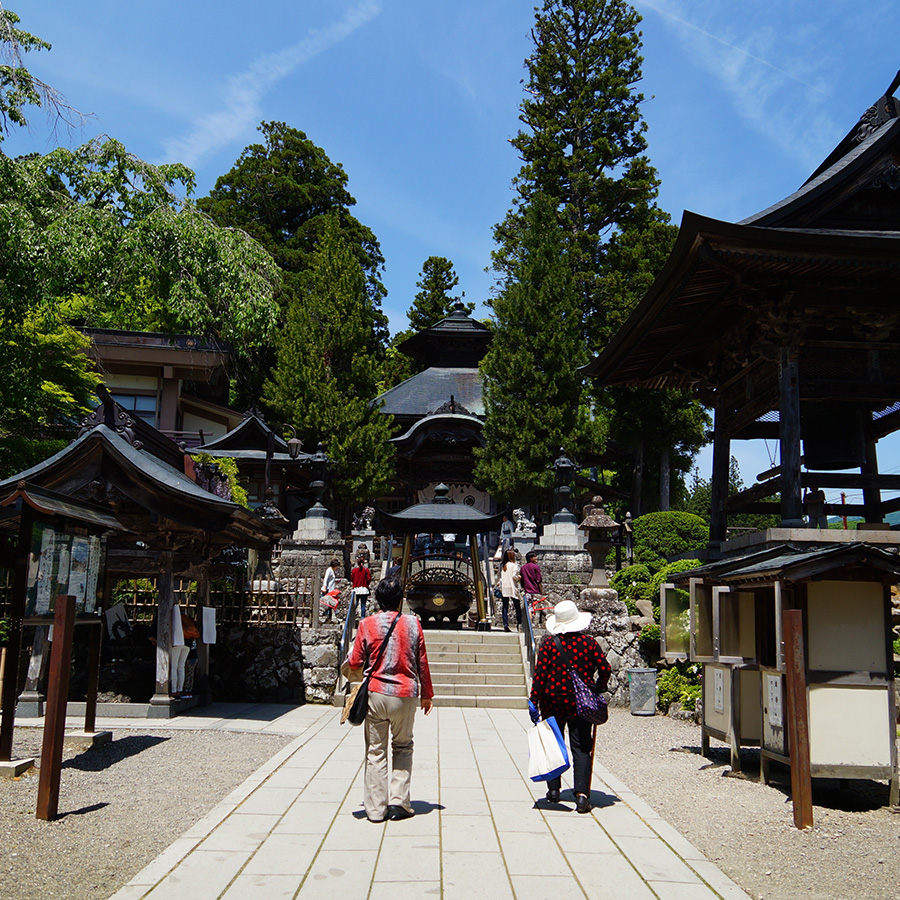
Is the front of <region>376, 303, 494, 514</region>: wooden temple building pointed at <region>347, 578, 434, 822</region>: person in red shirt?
yes

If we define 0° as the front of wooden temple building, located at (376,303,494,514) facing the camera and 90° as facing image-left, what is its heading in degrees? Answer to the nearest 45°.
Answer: approximately 0°

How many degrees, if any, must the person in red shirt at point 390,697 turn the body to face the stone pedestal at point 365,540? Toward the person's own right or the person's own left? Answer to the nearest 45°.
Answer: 0° — they already face it

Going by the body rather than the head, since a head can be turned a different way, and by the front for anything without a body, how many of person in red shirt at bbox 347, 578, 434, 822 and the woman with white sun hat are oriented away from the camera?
2

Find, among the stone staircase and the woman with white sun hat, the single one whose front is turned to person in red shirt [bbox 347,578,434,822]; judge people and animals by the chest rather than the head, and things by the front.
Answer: the stone staircase

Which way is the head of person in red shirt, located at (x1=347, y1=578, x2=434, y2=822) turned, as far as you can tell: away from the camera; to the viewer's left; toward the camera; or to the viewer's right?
away from the camera

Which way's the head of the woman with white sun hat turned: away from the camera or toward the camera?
away from the camera

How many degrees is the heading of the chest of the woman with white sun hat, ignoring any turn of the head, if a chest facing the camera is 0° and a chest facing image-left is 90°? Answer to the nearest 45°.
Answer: approximately 180°

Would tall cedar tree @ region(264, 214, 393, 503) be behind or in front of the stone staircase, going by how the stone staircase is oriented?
behind

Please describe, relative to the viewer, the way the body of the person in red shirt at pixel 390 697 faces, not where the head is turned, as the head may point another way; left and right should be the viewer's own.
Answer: facing away from the viewer

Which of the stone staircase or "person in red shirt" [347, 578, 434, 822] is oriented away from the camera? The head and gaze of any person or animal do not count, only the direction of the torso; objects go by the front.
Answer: the person in red shirt

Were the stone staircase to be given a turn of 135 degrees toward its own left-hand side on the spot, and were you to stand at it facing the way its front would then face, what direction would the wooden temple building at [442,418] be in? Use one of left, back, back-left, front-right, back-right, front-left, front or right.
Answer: front-left

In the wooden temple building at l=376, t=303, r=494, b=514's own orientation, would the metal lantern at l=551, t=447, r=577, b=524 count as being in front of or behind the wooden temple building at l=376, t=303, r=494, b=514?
in front
